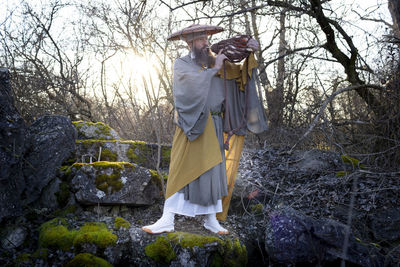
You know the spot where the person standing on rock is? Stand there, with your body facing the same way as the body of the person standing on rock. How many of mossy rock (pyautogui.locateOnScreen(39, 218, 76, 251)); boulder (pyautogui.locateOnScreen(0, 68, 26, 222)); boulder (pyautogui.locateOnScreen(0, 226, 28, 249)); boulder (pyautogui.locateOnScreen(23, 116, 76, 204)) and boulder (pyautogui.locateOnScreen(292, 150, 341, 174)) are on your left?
1

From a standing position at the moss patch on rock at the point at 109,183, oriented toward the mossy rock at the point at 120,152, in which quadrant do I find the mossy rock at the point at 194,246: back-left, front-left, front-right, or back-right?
back-right

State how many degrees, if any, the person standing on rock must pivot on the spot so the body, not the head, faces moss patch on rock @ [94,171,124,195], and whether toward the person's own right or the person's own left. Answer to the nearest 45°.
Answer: approximately 135° to the person's own right

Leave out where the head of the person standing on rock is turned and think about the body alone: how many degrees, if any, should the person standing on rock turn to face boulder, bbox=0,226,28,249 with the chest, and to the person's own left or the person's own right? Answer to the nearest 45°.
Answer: approximately 135° to the person's own right

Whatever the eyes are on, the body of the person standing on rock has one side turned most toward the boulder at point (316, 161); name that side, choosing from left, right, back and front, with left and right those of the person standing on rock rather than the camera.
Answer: left
